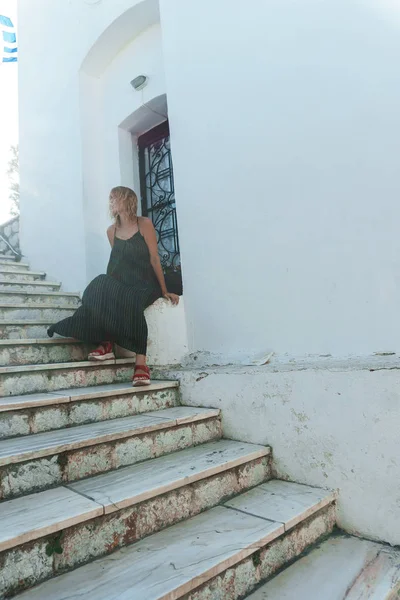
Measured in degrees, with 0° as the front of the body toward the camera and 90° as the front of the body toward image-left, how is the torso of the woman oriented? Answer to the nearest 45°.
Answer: approximately 45°

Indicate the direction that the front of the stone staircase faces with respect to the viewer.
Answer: facing the viewer and to the right of the viewer
